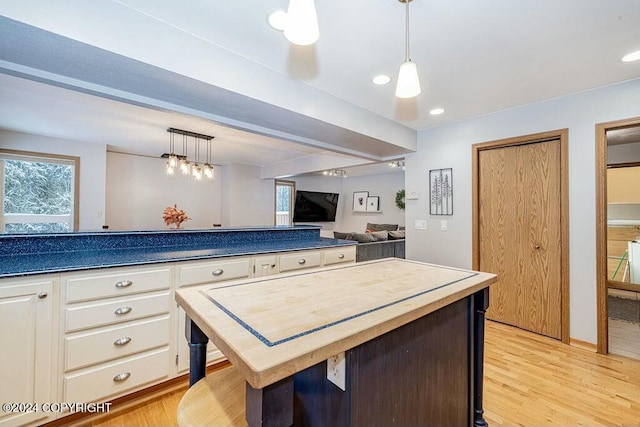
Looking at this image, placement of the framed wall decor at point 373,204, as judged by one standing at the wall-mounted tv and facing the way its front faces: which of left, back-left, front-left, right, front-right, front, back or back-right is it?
front-left

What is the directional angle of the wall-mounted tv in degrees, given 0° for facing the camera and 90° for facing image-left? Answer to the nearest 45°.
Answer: approximately 315°

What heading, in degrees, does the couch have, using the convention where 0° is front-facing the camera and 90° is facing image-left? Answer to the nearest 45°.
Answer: approximately 135°

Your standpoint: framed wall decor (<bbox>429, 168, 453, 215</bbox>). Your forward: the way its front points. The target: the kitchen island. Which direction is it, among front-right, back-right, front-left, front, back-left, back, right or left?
front-left

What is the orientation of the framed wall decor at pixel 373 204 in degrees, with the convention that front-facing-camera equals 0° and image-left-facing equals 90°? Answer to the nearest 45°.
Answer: approximately 45°

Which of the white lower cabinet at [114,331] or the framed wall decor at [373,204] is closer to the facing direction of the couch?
the framed wall decor

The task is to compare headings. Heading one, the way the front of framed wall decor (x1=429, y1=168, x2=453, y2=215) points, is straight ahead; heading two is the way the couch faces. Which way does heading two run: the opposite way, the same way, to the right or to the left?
to the right
